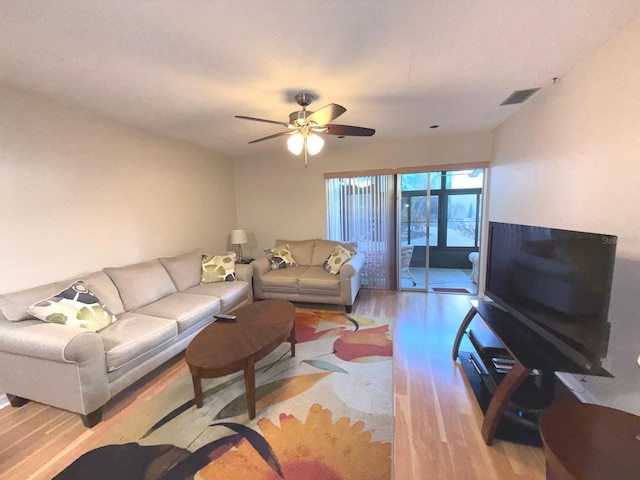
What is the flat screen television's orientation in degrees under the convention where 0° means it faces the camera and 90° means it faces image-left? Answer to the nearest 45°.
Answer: approximately 45°

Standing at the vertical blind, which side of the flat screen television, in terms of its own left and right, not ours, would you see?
right

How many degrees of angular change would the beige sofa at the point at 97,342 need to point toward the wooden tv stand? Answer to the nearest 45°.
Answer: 0° — it already faces it

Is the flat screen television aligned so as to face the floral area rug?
yes

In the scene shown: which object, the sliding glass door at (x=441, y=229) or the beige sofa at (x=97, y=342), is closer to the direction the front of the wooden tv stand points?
the beige sofa

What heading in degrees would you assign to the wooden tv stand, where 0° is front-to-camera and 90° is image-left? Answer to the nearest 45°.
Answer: approximately 45°

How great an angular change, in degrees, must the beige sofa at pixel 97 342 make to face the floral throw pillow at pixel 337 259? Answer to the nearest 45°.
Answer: approximately 45° to its left
